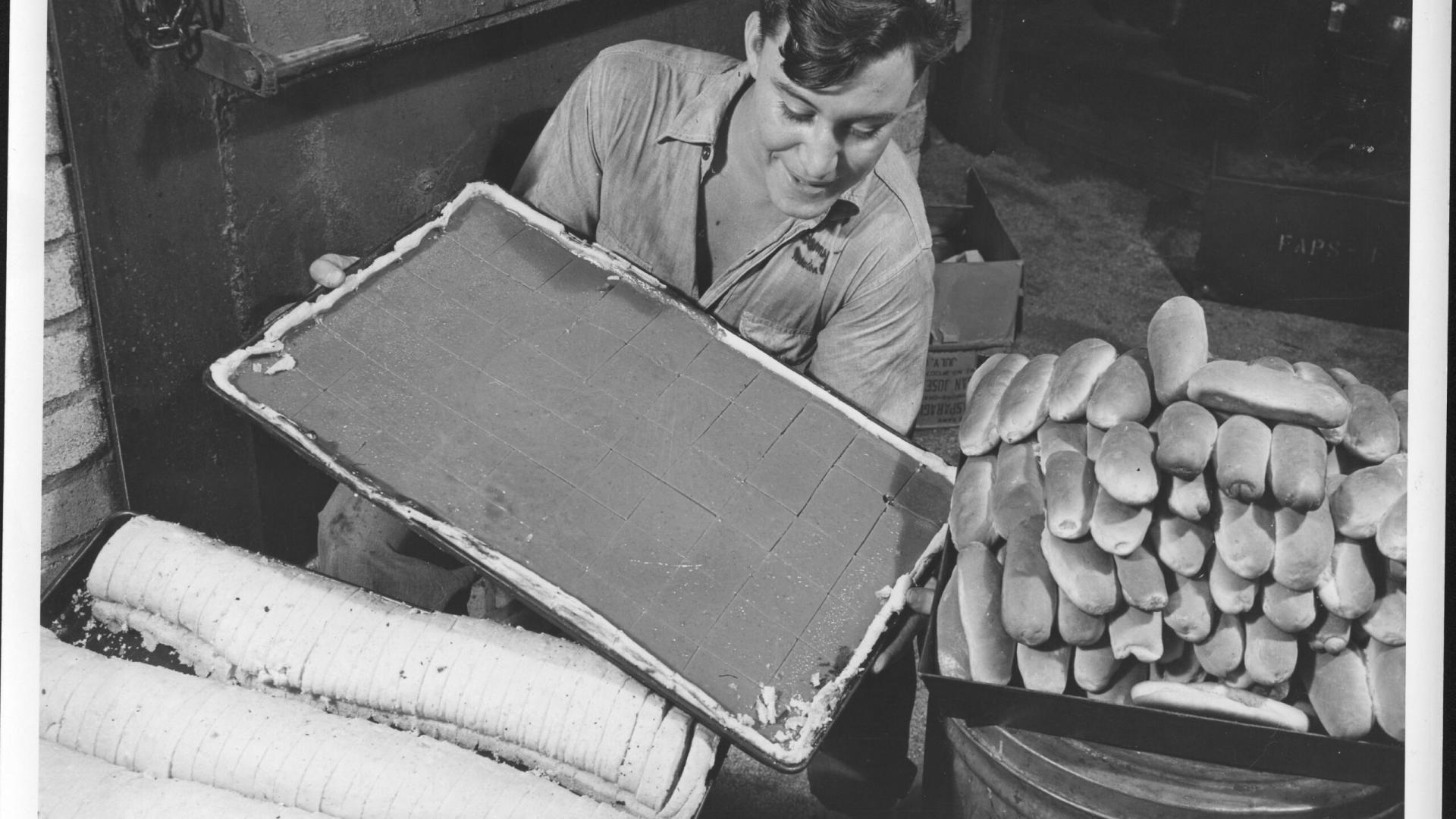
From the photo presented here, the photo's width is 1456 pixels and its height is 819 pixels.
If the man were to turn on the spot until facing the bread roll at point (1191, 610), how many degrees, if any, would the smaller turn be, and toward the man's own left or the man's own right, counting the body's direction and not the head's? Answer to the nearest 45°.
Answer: approximately 45° to the man's own left

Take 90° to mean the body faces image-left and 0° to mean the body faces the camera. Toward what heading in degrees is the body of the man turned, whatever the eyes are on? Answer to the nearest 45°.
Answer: approximately 0°

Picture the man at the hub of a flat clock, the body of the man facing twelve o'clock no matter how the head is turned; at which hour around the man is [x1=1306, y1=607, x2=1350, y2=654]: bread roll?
The bread roll is roughly at 9 o'clock from the man.

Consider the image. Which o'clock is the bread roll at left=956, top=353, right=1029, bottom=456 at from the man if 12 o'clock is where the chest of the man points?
The bread roll is roughly at 9 o'clock from the man.
